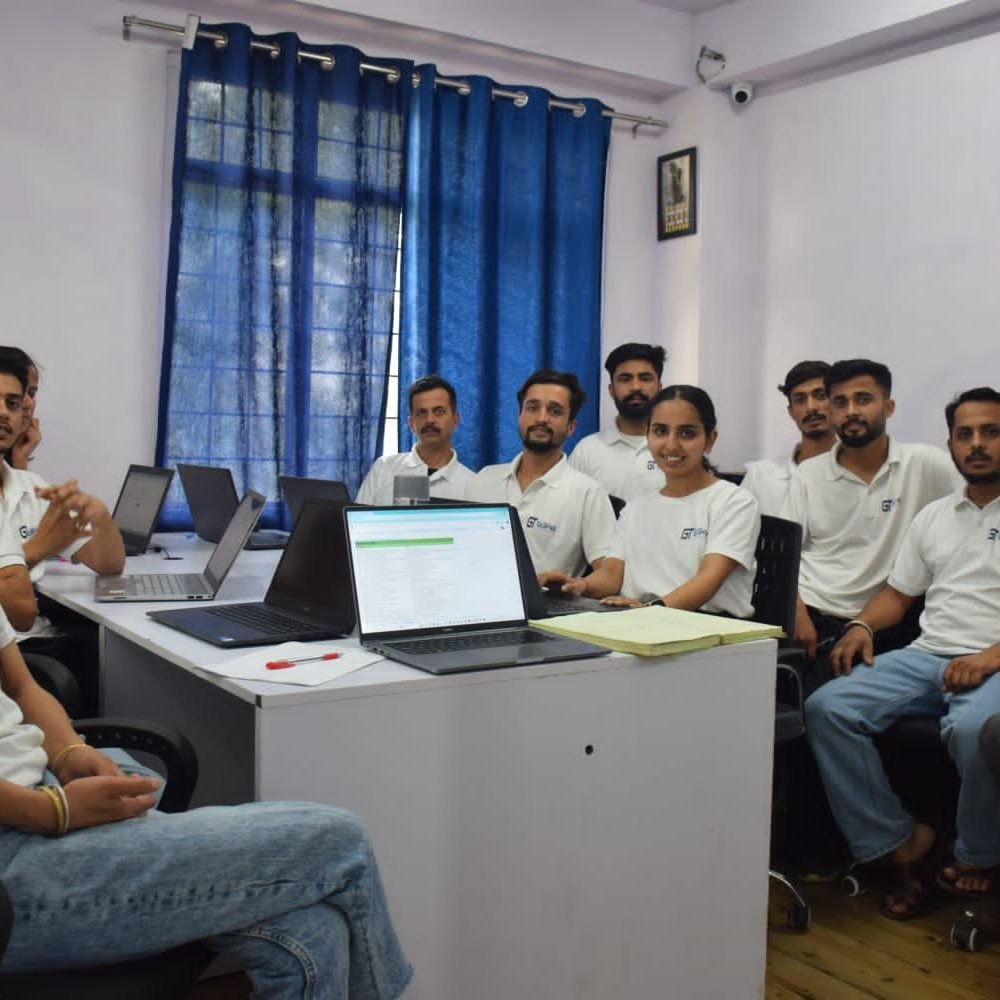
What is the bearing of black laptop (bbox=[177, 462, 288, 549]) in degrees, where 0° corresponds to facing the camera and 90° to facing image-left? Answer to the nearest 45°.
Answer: approximately 225°

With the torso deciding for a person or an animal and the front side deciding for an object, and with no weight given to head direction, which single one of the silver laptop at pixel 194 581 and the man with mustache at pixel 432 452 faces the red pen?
the man with mustache

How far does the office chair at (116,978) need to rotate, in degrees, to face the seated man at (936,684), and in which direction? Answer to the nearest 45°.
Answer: approximately 45° to its left

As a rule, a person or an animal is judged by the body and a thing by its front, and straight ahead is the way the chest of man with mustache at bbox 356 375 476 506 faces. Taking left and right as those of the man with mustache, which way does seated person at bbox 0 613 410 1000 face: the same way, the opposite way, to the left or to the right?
to the left

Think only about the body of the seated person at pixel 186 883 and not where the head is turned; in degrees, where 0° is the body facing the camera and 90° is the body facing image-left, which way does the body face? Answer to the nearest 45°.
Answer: approximately 270°

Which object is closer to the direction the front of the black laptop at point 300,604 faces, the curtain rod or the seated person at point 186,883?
the seated person

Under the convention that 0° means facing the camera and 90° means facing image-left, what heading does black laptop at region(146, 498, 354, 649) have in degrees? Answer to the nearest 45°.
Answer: approximately 45°

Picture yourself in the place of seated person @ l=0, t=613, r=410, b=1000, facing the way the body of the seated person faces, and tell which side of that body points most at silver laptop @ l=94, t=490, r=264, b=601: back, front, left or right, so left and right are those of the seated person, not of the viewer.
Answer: left

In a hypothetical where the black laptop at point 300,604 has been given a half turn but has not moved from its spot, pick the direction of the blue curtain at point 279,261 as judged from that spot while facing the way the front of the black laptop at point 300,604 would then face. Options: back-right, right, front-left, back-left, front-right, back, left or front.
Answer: front-left

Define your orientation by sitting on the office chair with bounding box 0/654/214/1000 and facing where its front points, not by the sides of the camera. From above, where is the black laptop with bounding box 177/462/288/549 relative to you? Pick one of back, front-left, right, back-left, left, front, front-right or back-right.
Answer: left
